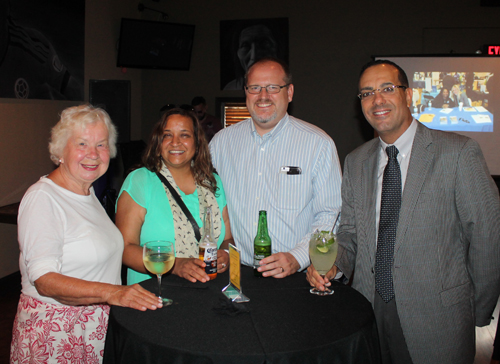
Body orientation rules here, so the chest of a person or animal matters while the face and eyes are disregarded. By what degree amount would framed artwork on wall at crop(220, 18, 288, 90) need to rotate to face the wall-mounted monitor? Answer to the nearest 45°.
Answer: approximately 90° to its right

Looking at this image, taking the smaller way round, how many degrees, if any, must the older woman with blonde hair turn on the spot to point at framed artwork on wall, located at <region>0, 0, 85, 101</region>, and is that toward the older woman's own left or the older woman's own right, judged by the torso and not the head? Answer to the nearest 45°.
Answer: approximately 135° to the older woman's own left

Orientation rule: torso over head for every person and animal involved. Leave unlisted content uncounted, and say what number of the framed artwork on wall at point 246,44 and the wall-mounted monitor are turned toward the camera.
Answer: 2

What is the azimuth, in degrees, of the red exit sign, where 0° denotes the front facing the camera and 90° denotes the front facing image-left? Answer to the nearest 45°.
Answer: approximately 0°

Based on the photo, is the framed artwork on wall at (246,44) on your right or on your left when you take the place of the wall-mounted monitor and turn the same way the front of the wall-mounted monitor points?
on your left

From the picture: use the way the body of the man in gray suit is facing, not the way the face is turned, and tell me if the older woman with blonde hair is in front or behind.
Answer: in front

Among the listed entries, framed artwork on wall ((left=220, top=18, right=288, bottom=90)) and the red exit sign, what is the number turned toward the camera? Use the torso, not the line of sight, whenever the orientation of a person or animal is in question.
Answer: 2

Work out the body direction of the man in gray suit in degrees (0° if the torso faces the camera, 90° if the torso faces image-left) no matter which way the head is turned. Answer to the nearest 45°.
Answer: approximately 45°

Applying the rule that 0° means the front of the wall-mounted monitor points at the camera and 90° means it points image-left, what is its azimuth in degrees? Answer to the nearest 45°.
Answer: approximately 0°
